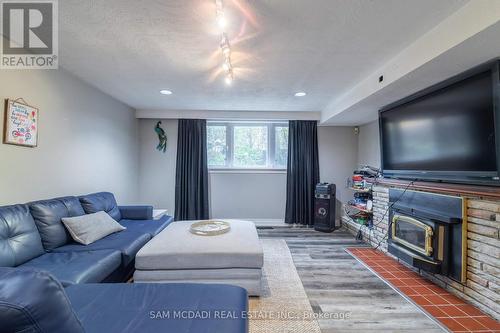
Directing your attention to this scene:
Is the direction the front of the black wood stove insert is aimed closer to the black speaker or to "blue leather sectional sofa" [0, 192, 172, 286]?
the blue leather sectional sofa

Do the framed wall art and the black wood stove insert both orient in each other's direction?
yes

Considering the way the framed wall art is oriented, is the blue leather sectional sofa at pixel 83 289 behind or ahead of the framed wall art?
ahead

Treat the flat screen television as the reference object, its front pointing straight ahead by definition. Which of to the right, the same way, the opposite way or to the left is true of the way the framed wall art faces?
the opposite way

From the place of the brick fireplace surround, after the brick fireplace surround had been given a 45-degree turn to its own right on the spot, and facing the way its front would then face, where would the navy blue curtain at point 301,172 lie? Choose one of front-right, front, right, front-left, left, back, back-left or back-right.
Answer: front-right

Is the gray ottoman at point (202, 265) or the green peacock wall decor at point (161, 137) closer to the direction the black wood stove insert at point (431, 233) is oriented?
the gray ottoman

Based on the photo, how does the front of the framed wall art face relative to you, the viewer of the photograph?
facing the viewer and to the right of the viewer

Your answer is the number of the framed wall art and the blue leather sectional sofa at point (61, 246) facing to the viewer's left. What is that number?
0

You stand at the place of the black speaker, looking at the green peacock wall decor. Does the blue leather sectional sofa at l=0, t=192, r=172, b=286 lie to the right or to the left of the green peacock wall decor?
left

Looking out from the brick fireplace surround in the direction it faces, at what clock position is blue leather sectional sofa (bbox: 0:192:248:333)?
The blue leather sectional sofa is roughly at 12 o'clock from the brick fireplace surround.

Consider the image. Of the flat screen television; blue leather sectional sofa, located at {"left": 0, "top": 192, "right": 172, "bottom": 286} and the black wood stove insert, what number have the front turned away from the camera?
0

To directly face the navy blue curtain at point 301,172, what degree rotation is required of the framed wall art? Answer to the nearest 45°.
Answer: approximately 45° to its left

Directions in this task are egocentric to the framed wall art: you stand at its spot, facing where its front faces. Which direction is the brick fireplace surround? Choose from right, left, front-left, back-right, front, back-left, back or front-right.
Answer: front

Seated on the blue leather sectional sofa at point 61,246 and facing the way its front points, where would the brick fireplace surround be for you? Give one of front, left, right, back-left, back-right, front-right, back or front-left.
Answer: front

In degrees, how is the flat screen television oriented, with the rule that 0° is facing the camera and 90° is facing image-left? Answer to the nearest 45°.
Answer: approximately 45°

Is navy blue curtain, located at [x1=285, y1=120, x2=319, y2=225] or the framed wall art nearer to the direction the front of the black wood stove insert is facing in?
the framed wall art
